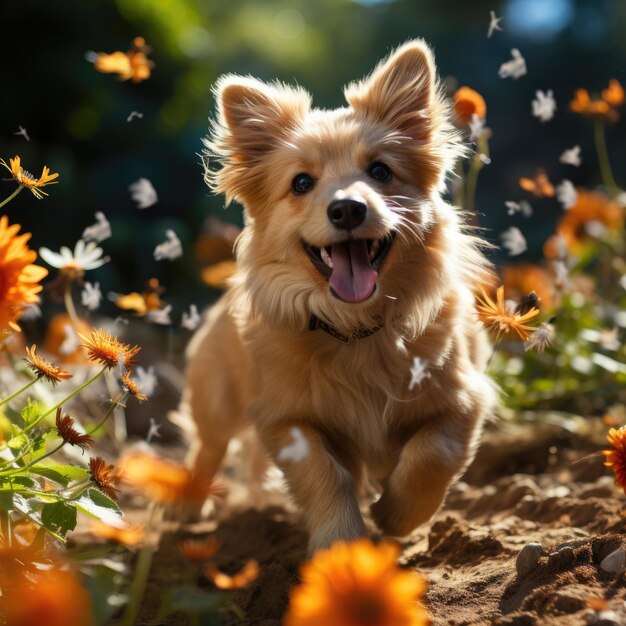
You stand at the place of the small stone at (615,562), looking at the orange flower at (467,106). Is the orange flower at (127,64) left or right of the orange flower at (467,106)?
left

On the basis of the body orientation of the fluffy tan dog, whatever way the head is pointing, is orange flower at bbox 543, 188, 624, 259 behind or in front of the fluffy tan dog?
behind

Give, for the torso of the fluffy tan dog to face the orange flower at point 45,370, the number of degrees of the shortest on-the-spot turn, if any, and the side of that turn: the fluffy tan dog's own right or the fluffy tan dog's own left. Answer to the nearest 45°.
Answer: approximately 45° to the fluffy tan dog's own right

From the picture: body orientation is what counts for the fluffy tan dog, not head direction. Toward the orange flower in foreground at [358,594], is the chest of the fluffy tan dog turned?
yes

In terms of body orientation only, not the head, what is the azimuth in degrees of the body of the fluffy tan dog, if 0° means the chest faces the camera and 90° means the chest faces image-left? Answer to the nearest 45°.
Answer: approximately 0°

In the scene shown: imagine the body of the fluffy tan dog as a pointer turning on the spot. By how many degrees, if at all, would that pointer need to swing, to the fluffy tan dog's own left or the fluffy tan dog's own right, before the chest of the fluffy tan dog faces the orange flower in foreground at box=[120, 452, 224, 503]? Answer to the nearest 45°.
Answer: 0° — it already faces it

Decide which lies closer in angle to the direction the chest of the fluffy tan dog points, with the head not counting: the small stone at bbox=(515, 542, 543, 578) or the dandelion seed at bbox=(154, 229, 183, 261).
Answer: the small stone

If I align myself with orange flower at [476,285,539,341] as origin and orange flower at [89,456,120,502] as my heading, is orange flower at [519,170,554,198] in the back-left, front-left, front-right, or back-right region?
back-right

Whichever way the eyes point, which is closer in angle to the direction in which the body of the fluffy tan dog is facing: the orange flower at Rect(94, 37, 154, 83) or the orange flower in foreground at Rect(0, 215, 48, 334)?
the orange flower in foreground
